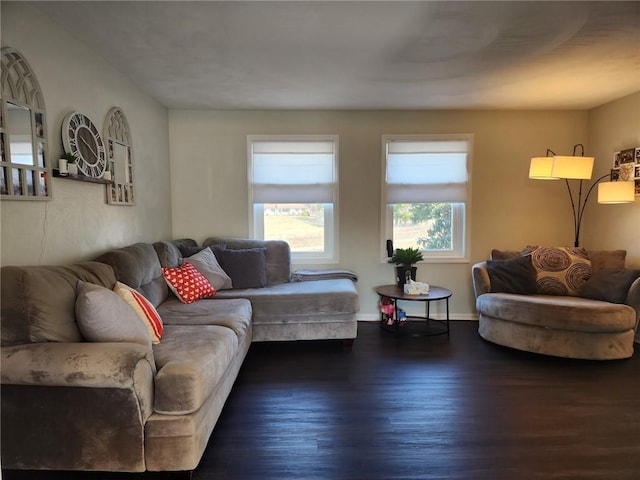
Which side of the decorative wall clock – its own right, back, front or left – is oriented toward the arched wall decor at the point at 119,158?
left

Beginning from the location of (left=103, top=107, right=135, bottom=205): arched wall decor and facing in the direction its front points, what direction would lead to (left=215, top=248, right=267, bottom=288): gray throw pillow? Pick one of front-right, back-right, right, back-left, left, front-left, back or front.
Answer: front-left

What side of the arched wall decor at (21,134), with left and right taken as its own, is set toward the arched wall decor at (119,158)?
left

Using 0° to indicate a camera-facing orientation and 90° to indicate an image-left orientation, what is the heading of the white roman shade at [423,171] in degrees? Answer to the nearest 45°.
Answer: approximately 0°

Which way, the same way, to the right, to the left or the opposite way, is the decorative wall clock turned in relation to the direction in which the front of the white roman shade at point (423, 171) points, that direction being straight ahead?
to the left

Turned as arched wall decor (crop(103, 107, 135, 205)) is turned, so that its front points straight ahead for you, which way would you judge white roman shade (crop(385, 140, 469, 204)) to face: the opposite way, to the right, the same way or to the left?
to the right

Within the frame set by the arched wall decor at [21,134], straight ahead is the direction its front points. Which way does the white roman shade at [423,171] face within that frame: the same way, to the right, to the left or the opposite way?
to the right

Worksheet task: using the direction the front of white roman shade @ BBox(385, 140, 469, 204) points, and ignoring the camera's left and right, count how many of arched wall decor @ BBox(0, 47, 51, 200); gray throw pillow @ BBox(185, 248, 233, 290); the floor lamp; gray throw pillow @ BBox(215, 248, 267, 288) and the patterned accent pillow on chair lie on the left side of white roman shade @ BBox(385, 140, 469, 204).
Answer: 2

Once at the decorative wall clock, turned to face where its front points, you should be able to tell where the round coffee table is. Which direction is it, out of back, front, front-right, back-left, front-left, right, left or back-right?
front-left

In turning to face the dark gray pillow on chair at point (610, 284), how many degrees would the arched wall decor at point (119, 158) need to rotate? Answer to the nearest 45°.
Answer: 0° — it already faces it

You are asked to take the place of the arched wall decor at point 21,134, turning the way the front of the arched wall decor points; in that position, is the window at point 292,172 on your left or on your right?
on your left
